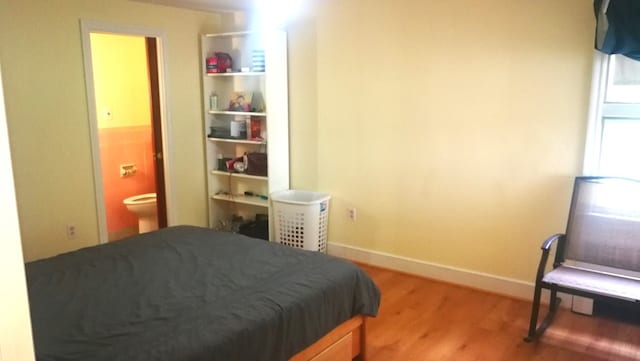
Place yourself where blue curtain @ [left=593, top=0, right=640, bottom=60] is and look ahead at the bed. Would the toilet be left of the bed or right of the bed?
right

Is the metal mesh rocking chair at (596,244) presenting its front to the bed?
yes

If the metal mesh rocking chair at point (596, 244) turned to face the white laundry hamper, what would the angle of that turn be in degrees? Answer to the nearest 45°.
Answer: approximately 45° to its right

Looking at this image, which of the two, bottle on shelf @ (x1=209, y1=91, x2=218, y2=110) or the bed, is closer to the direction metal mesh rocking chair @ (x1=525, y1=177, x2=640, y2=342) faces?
the bed

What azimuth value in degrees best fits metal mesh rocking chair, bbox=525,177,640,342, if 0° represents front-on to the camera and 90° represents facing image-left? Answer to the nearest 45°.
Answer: approximately 45°

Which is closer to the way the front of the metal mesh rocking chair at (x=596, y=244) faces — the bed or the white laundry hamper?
the bed
